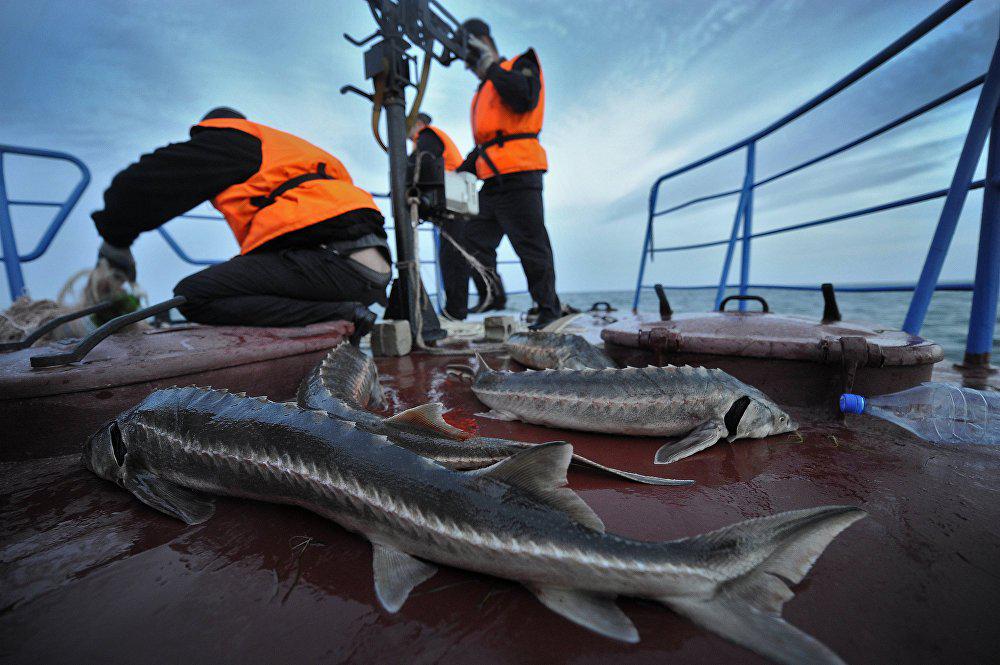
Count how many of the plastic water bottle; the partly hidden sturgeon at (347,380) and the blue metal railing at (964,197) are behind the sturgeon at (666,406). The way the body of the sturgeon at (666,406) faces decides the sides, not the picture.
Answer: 1

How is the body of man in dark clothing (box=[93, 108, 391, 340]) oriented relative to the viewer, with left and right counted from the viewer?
facing to the left of the viewer

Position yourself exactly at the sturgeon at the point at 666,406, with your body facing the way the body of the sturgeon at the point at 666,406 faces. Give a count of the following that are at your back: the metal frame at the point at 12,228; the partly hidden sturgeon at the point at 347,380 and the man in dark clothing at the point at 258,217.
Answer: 3

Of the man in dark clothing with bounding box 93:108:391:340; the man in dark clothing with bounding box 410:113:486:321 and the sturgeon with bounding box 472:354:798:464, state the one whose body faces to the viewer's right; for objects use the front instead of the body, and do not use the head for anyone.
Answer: the sturgeon

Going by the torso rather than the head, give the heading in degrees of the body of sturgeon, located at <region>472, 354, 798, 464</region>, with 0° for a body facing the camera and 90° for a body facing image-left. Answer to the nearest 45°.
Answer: approximately 270°

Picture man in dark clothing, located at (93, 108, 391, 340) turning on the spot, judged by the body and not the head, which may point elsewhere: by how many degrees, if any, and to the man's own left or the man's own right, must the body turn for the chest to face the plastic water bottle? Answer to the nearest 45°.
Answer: approximately 135° to the man's own left

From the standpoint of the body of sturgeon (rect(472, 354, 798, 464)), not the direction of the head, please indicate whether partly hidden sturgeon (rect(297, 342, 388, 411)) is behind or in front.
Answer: behind

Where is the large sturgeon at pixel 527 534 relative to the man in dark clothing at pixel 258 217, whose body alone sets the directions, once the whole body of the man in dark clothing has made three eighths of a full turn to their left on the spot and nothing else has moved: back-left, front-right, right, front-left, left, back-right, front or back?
front-right

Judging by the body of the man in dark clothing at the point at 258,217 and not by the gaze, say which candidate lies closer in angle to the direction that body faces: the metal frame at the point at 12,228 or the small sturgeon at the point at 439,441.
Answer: the metal frame

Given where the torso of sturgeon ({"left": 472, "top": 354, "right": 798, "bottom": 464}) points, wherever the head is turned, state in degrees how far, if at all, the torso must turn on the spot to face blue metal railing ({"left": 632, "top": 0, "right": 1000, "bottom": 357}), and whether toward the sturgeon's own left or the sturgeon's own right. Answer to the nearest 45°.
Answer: approximately 45° to the sturgeon's own left
